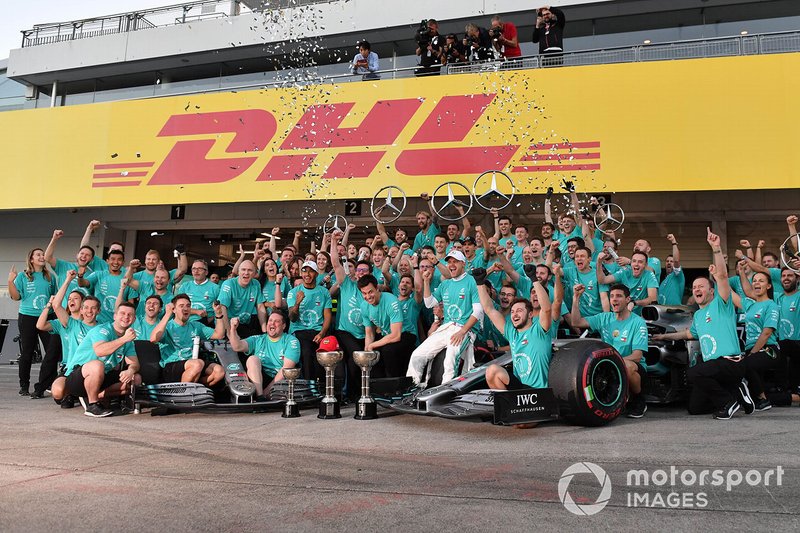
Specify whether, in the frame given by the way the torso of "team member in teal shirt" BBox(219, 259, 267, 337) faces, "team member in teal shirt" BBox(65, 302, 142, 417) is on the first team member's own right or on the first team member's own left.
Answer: on the first team member's own right

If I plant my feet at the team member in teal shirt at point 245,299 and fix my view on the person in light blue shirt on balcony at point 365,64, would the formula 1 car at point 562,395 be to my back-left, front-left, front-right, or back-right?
back-right

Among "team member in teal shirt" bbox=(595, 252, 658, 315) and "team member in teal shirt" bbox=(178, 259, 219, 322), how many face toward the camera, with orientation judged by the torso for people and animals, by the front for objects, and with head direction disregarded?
2

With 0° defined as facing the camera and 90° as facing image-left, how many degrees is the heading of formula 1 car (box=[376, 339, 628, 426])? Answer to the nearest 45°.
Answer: approximately 45°

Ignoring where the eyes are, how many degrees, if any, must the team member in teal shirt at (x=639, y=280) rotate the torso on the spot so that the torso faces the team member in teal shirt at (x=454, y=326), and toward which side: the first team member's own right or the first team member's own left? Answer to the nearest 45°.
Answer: approximately 45° to the first team member's own right

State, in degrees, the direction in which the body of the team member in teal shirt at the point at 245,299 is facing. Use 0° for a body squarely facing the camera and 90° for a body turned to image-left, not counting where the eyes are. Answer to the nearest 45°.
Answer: approximately 0°

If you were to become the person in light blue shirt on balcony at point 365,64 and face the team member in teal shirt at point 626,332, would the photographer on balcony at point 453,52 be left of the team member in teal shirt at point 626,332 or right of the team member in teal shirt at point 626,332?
left

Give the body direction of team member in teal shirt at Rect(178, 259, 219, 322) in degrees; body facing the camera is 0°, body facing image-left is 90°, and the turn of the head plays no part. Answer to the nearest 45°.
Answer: approximately 0°
